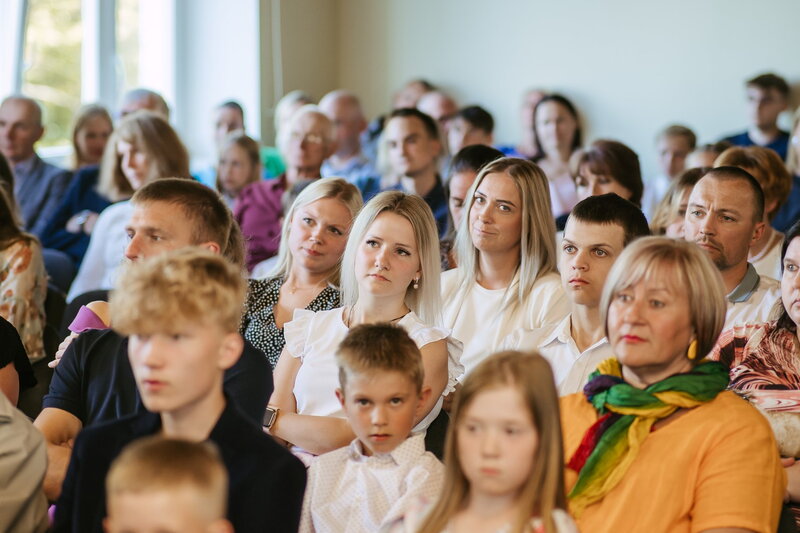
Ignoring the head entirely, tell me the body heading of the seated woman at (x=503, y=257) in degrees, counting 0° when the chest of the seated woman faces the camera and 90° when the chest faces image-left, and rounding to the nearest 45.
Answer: approximately 45°

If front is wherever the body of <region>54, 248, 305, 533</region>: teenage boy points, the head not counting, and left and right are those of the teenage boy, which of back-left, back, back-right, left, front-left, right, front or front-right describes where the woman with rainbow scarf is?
back-left

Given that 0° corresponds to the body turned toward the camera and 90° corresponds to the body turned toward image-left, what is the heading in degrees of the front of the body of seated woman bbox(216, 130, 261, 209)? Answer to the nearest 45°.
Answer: approximately 45°

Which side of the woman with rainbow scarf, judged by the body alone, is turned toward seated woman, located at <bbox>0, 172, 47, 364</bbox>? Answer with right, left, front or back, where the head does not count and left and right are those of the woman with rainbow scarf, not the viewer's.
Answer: right

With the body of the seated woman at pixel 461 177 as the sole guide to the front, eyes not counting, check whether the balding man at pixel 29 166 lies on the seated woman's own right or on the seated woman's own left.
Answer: on the seated woman's own right

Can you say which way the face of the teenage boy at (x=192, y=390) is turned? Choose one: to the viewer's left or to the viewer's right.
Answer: to the viewer's left

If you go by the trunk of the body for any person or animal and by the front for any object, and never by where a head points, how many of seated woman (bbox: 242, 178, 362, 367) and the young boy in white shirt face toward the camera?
2

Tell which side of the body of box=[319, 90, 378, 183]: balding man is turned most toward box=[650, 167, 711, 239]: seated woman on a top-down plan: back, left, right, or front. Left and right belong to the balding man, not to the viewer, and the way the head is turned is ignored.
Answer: left
